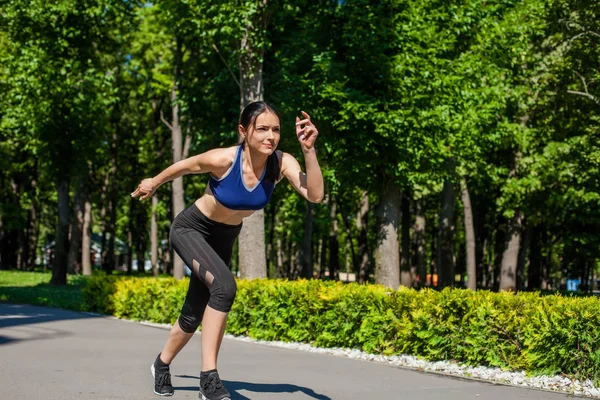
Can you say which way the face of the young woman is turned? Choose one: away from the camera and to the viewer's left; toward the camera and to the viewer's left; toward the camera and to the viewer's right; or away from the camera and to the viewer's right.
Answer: toward the camera and to the viewer's right

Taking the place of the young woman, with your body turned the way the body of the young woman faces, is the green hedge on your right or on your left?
on your left

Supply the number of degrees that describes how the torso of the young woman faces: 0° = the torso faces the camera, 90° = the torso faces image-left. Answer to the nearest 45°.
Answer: approximately 315°
